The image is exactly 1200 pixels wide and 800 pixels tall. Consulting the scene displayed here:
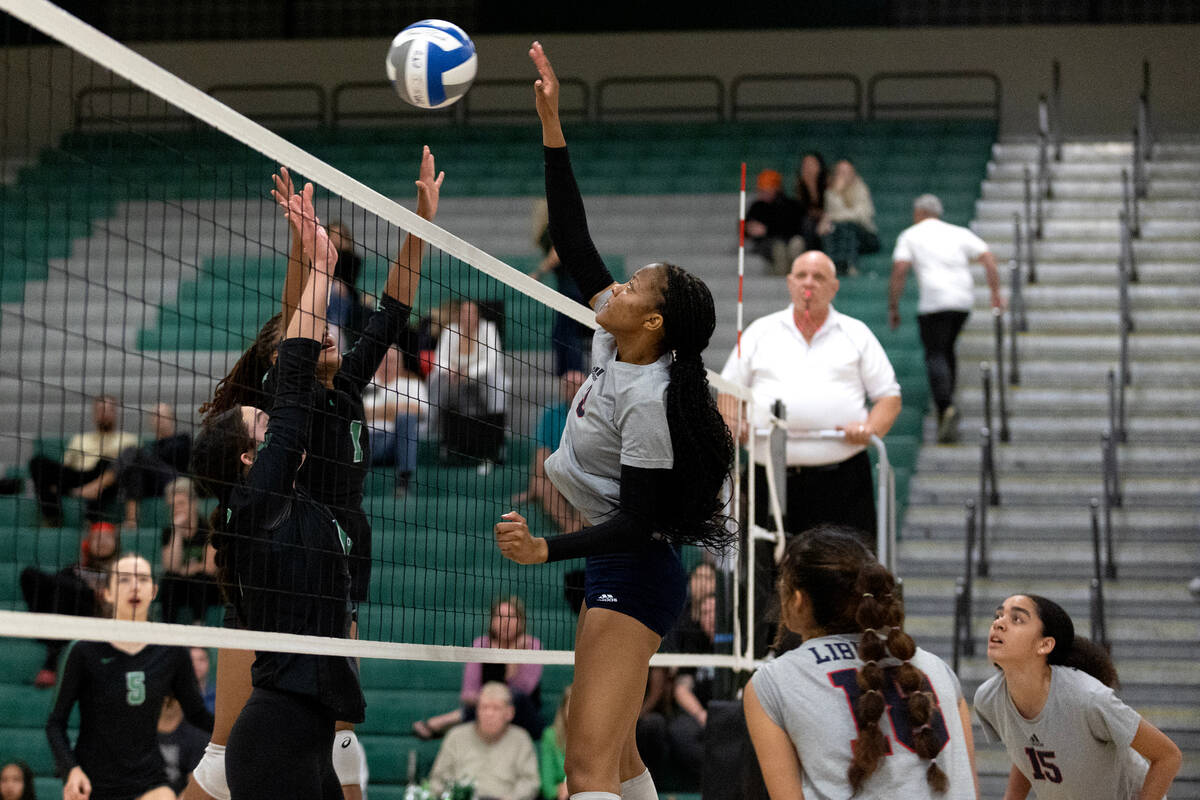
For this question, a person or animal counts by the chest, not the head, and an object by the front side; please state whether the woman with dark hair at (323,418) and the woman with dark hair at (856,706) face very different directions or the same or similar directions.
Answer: very different directions

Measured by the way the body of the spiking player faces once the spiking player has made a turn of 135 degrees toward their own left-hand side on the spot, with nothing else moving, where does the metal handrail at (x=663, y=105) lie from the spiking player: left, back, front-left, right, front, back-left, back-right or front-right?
back-left

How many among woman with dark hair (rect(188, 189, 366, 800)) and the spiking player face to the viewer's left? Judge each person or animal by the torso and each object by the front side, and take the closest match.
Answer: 1

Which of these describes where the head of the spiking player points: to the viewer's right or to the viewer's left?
to the viewer's left

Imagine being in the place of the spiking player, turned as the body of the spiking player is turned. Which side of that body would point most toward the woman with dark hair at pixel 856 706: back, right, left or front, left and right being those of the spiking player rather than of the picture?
left

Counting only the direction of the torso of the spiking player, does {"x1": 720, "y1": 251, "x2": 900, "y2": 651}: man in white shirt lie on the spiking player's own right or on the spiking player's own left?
on the spiking player's own right

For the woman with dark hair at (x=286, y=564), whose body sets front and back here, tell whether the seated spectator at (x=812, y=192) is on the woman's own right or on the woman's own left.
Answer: on the woman's own left

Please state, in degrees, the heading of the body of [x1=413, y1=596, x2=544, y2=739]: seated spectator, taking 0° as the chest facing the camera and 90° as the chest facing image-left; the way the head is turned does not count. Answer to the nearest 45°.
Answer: approximately 0°

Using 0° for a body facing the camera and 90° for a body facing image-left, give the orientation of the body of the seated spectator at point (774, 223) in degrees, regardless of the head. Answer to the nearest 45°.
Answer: approximately 0°

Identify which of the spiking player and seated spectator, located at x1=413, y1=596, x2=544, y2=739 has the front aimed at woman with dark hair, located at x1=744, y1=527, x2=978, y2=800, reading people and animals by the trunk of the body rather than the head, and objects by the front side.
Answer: the seated spectator

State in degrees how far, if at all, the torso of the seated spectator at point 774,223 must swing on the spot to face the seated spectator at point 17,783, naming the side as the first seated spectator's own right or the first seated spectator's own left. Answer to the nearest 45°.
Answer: approximately 45° to the first seated spectator's own right

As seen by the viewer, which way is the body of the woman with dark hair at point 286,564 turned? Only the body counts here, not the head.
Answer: to the viewer's right

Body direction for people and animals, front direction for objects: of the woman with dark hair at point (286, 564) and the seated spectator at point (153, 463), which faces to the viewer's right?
the woman with dark hair

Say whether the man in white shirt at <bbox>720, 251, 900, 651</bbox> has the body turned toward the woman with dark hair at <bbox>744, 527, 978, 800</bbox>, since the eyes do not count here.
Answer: yes
